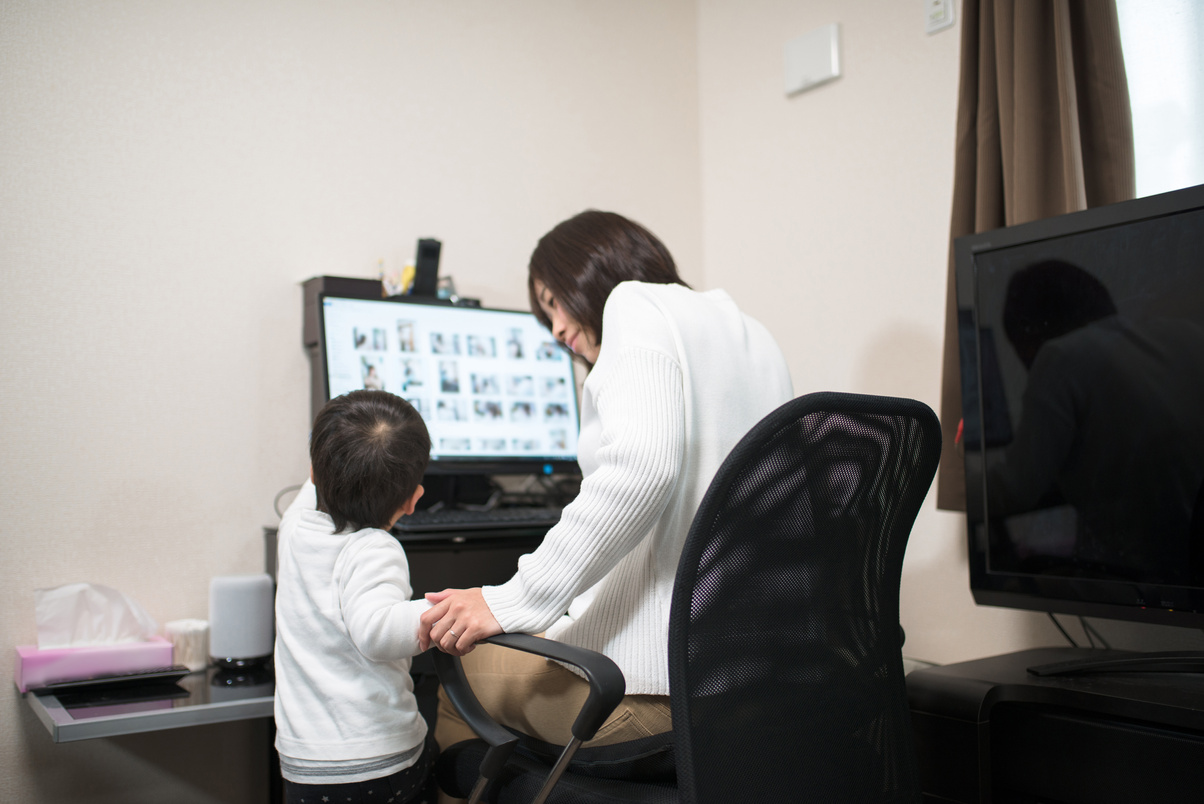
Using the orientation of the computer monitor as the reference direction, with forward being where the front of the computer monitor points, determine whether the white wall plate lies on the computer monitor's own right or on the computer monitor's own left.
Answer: on the computer monitor's own left

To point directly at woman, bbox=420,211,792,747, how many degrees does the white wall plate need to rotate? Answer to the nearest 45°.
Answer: approximately 45° to its left

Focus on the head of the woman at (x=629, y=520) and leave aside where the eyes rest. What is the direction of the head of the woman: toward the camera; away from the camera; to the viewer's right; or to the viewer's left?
to the viewer's left

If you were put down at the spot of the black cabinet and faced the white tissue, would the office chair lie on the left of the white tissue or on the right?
left

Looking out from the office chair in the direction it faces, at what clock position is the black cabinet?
The black cabinet is roughly at 3 o'clock from the office chair.

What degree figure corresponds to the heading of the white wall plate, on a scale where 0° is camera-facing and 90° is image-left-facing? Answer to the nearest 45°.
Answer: approximately 45°

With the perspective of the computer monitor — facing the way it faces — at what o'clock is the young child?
The young child is roughly at 2 o'clock from the computer monitor.

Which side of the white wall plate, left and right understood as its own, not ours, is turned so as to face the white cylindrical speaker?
front

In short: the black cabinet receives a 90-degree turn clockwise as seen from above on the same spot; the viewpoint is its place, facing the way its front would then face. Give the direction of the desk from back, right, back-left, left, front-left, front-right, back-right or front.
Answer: front-left

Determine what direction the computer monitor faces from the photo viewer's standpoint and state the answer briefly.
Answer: facing the viewer and to the right of the viewer

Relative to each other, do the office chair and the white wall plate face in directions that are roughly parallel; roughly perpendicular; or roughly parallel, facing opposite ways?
roughly perpendicular

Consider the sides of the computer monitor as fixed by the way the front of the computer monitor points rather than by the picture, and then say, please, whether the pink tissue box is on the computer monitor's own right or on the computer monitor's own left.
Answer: on the computer monitor's own right

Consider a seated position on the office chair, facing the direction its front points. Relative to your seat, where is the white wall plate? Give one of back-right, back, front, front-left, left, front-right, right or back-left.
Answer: front-right

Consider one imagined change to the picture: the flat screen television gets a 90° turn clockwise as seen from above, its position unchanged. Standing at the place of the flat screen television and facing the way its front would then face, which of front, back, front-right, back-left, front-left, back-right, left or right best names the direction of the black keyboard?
front-left

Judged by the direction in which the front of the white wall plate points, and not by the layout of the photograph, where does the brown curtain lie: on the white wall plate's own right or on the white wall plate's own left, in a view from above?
on the white wall plate's own left
